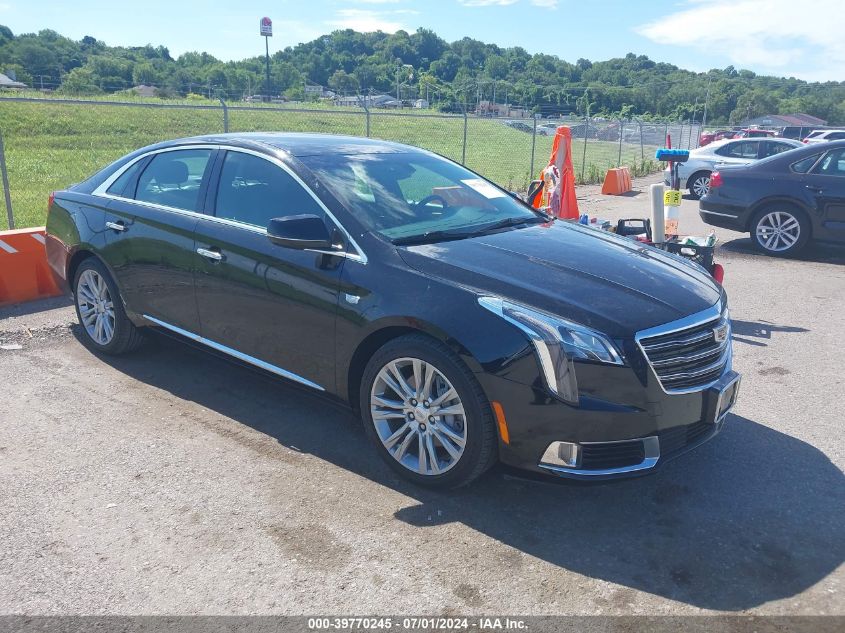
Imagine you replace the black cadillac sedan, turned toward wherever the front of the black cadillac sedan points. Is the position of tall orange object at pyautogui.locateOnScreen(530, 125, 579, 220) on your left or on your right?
on your left

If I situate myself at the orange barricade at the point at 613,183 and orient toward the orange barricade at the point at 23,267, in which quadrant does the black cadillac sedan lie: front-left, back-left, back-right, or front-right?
front-left

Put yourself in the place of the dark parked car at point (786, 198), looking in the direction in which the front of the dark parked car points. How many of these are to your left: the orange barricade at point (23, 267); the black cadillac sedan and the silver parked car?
1

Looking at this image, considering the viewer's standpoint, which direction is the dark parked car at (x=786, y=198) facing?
facing to the right of the viewer

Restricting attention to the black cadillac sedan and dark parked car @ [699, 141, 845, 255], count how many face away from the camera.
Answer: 0

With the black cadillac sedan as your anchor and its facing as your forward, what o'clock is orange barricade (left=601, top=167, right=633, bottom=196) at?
The orange barricade is roughly at 8 o'clock from the black cadillac sedan.

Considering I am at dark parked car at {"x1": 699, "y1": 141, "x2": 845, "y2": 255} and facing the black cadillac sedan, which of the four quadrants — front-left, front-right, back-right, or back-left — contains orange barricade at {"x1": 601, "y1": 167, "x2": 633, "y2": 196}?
back-right

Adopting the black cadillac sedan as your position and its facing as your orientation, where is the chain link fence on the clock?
The chain link fence is roughly at 7 o'clock from the black cadillac sedan.

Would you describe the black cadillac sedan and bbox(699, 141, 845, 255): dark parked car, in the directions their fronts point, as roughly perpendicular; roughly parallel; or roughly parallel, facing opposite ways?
roughly parallel

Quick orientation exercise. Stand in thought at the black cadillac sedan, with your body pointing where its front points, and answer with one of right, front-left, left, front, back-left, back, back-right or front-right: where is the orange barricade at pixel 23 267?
back

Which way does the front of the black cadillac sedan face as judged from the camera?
facing the viewer and to the right of the viewer
